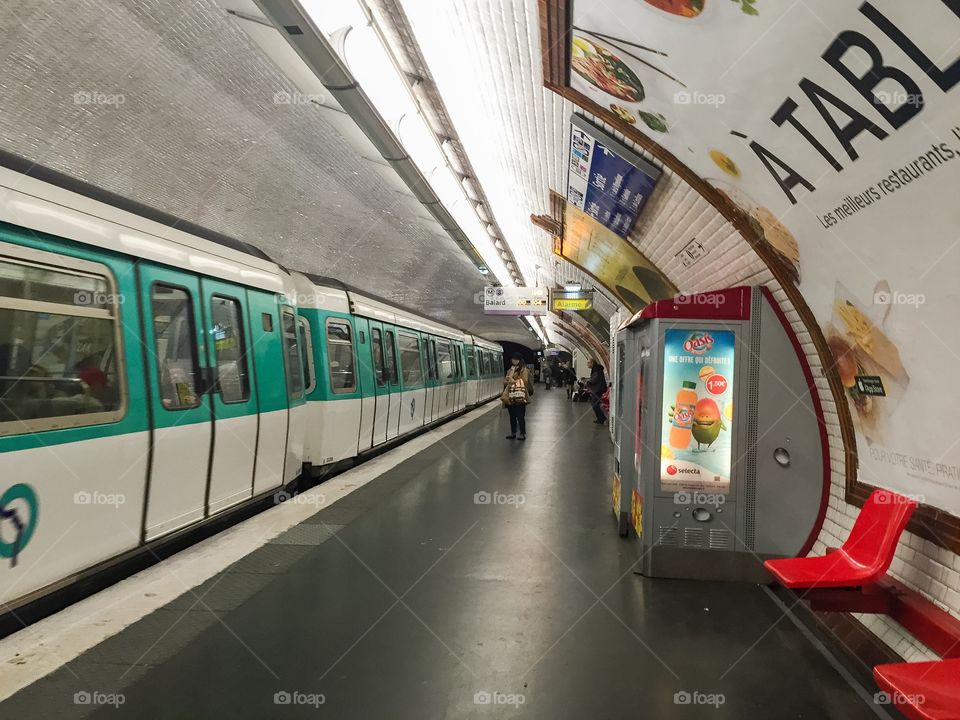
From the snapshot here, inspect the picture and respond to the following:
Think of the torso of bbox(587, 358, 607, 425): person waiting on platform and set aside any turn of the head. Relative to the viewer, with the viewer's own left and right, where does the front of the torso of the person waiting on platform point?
facing to the left of the viewer

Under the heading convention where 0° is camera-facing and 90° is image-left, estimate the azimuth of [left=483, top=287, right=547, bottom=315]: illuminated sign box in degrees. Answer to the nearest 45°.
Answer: approximately 0°

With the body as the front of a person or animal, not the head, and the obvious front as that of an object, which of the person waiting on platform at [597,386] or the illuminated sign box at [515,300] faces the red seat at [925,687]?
the illuminated sign box

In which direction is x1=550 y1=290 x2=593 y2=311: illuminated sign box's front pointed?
toward the camera

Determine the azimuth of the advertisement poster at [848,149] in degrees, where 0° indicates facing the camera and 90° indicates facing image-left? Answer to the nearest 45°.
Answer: approximately 45°

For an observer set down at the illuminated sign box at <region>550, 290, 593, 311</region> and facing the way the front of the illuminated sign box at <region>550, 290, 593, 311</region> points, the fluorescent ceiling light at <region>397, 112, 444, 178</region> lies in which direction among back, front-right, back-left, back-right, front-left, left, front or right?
front

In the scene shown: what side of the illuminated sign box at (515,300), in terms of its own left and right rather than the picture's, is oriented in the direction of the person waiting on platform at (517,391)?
front

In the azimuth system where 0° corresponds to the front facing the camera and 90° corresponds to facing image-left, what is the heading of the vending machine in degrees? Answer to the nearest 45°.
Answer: approximately 90°

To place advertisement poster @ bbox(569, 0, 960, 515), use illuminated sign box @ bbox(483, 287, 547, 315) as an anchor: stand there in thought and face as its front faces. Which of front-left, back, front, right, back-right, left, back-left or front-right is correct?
front

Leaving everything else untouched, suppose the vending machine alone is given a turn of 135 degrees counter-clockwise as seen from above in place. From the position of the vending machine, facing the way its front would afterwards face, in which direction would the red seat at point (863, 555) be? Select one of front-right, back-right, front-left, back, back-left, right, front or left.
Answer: front

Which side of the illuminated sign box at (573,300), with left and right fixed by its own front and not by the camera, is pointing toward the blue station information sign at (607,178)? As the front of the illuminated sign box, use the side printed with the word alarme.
front

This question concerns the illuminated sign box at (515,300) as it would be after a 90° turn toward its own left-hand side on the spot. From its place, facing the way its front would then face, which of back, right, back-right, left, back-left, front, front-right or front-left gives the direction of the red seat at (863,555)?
right

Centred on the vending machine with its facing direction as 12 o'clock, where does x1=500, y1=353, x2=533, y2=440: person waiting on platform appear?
The person waiting on platform is roughly at 2 o'clock from the vending machine.

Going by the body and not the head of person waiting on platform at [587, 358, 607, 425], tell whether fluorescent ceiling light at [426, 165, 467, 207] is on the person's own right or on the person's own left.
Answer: on the person's own left

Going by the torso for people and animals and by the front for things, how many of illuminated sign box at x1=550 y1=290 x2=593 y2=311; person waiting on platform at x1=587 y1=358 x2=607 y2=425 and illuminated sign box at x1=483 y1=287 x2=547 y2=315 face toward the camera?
2
